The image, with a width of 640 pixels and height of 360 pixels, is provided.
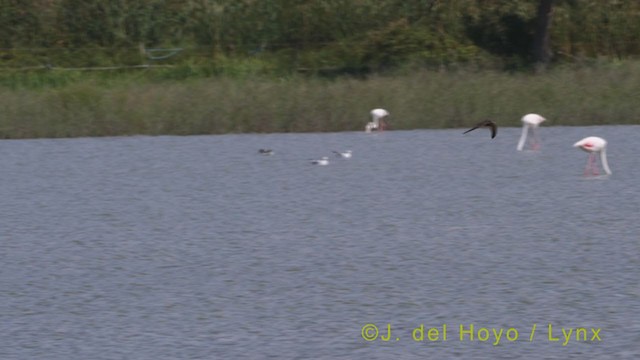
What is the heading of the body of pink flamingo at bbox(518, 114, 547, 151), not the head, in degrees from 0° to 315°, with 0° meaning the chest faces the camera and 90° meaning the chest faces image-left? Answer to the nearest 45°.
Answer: approximately 90°

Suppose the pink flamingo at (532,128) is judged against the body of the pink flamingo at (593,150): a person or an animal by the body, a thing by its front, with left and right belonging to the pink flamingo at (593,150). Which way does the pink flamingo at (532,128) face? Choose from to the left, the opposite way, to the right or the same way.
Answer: the opposite way

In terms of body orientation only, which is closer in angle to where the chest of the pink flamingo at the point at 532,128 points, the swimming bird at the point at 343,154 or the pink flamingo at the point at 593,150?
the swimming bird

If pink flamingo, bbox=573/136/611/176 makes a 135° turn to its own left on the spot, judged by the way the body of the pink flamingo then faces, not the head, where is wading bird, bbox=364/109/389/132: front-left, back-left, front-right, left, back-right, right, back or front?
front

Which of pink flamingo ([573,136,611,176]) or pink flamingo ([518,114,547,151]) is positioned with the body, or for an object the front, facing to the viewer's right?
pink flamingo ([573,136,611,176])

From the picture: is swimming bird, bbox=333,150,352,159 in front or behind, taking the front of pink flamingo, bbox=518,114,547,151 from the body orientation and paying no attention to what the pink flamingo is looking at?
in front

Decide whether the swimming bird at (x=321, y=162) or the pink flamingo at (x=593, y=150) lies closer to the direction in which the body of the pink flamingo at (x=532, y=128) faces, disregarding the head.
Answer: the swimming bird

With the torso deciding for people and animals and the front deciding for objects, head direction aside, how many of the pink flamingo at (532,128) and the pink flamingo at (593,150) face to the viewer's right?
1

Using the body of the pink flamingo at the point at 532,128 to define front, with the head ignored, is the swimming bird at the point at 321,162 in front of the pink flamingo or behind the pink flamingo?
in front

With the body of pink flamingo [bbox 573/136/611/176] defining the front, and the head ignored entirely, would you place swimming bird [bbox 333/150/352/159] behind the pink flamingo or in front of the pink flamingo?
behind

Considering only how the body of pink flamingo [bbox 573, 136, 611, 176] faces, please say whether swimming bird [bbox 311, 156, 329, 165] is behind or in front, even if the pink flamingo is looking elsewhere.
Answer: behind

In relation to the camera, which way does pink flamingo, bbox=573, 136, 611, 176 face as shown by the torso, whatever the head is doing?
to the viewer's right
